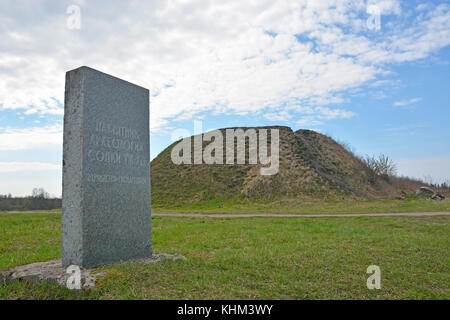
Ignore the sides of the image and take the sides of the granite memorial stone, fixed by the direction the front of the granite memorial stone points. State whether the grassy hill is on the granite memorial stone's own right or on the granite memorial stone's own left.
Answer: on the granite memorial stone's own left
